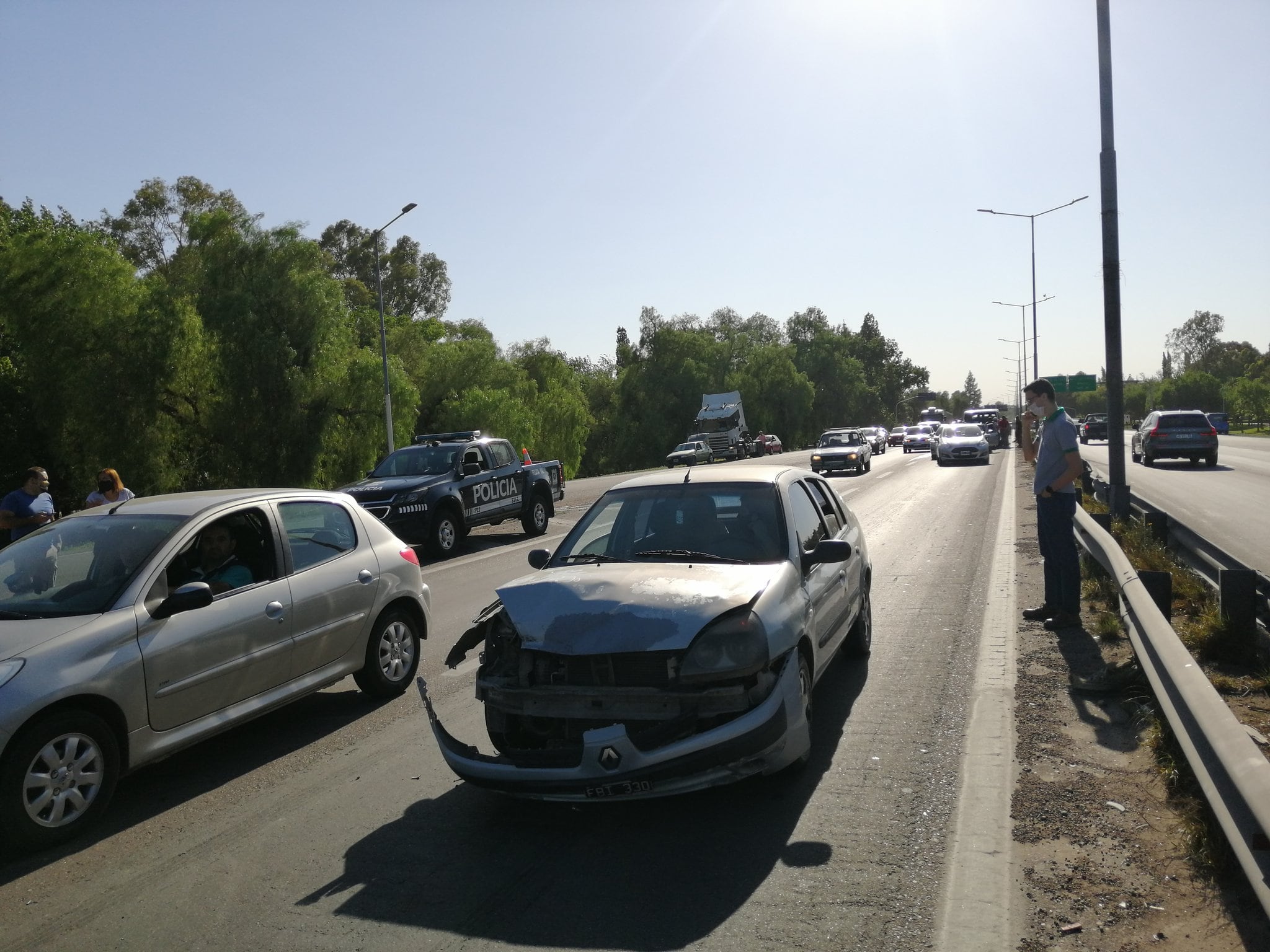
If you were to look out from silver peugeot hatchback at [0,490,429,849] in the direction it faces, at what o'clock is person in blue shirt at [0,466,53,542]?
The person in blue shirt is roughly at 4 o'clock from the silver peugeot hatchback.

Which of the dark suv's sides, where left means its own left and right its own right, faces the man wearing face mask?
back

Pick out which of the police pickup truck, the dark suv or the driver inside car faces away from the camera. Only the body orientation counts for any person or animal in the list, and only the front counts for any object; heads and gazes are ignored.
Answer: the dark suv

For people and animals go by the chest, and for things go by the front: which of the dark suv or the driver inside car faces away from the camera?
the dark suv

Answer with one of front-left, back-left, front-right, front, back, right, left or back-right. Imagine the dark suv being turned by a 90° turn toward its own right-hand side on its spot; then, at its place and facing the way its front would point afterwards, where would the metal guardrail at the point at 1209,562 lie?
right

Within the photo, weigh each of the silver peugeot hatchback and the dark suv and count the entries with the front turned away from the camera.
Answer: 1

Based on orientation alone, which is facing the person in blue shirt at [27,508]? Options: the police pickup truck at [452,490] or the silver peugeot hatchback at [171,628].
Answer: the police pickup truck

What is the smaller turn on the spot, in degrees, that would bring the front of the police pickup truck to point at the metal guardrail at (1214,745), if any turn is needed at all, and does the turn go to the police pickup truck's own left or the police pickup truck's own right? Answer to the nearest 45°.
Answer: approximately 45° to the police pickup truck's own left

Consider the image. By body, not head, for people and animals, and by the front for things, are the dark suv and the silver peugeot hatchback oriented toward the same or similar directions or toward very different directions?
very different directions

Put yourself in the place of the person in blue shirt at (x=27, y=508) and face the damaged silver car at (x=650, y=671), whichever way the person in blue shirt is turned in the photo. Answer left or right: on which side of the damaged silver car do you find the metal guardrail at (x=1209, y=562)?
left

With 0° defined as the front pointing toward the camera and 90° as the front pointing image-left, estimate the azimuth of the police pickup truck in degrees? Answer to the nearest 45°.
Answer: approximately 45°

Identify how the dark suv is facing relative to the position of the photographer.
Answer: facing away from the viewer
